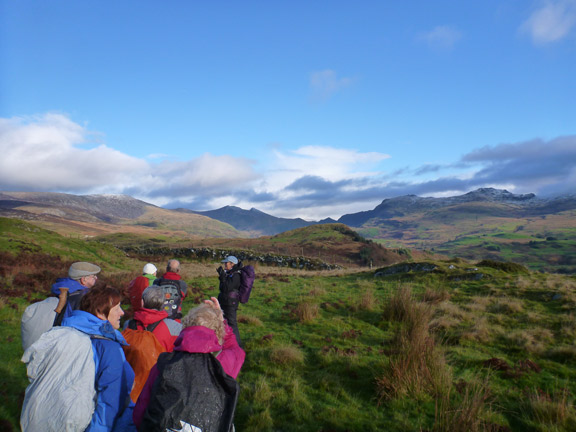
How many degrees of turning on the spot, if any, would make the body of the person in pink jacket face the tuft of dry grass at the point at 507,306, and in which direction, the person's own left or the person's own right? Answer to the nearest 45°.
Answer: approximately 45° to the person's own right

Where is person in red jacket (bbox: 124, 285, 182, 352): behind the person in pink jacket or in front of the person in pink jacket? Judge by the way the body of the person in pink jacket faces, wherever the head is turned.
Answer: in front

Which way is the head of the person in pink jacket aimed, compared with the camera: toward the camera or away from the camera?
away from the camera

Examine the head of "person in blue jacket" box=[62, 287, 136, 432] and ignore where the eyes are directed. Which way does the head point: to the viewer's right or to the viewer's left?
to the viewer's right

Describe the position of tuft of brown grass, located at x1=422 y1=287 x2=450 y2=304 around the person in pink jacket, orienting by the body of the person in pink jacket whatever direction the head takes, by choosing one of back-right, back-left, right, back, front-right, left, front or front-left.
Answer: front-right

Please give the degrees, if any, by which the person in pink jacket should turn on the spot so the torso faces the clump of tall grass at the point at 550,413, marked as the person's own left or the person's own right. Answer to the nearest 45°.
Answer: approximately 90° to the person's own right

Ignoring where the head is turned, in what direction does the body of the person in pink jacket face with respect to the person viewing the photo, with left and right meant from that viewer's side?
facing away from the viewer

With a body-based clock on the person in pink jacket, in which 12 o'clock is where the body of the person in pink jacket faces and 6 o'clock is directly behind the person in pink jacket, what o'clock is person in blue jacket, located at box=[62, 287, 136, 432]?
The person in blue jacket is roughly at 10 o'clock from the person in pink jacket.

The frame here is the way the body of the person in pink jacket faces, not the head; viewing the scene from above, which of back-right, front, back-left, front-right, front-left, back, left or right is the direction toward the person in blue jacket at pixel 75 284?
front-left

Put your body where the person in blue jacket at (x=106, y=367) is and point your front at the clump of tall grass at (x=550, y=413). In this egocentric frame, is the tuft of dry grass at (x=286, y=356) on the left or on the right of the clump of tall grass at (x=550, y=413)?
left

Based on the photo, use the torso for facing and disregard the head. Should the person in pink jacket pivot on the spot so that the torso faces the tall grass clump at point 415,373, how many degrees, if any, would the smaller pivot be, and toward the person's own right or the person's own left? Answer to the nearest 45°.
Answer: approximately 45° to the person's own right
